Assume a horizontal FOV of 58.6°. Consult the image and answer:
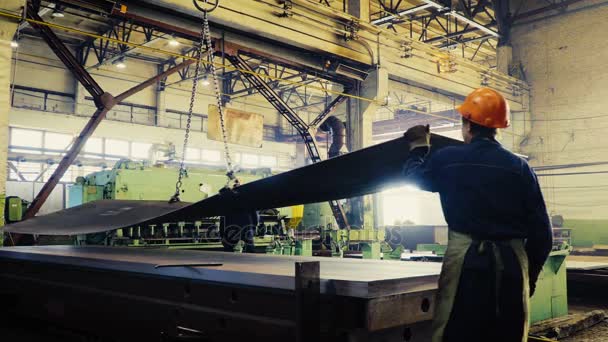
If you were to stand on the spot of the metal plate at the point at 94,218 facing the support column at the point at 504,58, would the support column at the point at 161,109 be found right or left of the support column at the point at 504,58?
left

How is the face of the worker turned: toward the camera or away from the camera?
away from the camera

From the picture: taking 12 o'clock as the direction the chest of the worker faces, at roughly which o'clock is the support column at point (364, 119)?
The support column is roughly at 1 o'clock from the worker.

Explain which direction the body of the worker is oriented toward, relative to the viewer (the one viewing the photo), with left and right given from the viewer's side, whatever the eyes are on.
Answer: facing away from the viewer and to the left of the viewer

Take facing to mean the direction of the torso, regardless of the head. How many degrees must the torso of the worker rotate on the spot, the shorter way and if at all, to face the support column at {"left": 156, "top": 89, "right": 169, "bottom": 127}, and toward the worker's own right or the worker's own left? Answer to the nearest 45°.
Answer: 0° — they already face it
